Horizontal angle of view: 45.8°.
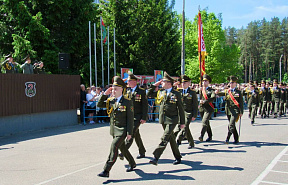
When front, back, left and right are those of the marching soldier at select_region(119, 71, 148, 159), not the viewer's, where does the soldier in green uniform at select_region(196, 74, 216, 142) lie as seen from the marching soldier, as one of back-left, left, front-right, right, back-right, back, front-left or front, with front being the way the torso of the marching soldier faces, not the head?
back

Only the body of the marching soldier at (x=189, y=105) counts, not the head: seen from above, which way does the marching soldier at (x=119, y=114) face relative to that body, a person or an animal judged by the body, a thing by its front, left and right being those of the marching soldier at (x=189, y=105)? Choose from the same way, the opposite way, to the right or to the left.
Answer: the same way

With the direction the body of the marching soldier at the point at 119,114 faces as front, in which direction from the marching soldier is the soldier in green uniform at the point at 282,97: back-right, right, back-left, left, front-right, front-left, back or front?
back

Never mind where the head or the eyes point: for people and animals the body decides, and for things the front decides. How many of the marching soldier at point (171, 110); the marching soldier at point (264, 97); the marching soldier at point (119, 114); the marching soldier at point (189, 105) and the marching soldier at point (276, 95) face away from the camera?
0

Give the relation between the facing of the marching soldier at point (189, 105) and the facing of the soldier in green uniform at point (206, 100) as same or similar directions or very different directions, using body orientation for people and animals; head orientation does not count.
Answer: same or similar directions

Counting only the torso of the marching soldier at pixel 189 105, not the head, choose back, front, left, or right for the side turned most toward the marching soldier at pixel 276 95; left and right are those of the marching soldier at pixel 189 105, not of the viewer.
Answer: back

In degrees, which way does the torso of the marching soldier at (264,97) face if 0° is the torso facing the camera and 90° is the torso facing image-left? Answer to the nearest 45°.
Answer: approximately 45°

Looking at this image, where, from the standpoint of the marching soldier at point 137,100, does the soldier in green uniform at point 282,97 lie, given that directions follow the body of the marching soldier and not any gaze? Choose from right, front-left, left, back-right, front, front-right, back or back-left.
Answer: back

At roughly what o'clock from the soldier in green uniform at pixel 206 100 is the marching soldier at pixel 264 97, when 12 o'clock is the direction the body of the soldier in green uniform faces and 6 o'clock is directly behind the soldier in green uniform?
The marching soldier is roughly at 5 o'clock from the soldier in green uniform.

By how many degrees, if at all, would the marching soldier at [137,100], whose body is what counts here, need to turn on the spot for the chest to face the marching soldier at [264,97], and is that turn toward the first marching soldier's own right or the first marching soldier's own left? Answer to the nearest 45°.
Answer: approximately 180°

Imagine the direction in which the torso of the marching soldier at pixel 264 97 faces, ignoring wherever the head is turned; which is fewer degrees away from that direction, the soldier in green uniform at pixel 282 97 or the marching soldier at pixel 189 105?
the marching soldier

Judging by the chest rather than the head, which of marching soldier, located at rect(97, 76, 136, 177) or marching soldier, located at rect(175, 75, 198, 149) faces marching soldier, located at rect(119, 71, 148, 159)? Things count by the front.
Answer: marching soldier, located at rect(175, 75, 198, 149)

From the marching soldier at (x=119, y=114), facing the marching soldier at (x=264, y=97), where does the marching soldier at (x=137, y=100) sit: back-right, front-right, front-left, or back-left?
front-left

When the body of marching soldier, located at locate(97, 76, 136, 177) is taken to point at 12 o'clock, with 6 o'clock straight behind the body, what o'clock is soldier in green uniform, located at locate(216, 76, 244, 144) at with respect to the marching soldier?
The soldier in green uniform is roughly at 6 o'clock from the marching soldier.

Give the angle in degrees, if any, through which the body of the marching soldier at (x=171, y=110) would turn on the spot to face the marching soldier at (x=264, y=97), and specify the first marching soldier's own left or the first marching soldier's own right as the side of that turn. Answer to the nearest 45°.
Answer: approximately 180°

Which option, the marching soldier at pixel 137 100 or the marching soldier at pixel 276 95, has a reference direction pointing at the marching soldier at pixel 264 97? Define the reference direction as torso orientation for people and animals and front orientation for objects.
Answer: the marching soldier at pixel 276 95

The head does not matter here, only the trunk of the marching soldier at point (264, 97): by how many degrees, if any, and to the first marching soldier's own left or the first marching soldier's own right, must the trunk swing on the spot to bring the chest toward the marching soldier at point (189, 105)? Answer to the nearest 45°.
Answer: approximately 45° to the first marching soldier's own left

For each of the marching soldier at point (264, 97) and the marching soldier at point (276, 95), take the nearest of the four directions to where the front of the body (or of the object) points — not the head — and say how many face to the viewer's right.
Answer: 0

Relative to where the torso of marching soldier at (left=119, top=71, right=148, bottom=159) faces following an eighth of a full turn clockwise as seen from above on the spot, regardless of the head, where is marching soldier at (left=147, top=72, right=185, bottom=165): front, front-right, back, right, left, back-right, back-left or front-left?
back-left
